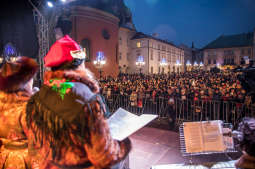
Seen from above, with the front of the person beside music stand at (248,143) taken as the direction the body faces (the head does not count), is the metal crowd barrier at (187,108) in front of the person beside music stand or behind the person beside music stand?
in front

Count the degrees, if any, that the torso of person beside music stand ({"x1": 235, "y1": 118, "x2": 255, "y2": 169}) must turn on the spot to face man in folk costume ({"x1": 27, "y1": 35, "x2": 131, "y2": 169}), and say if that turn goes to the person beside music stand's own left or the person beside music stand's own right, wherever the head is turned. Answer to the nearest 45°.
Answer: approximately 90° to the person beside music stand's own left

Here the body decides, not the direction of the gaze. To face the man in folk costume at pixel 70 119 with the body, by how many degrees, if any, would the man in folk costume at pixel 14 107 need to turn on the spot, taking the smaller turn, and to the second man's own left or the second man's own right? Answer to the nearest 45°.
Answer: approximately 135° to the second man's own right

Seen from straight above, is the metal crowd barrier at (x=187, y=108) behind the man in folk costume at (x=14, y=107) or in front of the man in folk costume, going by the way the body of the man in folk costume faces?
in front

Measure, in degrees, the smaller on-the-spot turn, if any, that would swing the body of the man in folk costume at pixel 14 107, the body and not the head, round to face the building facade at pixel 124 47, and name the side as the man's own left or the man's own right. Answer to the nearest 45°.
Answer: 0° — they already face it

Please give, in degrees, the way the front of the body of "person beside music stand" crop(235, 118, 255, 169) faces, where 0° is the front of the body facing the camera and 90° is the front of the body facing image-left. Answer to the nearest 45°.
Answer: approximately 135°

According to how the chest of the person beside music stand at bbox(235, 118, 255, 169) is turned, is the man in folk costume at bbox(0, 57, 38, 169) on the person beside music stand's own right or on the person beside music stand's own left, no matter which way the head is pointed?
on the person beside music stand's own left

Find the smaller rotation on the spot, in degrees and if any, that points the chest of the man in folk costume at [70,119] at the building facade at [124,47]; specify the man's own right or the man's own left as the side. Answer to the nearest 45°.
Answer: approximately 45° to the man's own left

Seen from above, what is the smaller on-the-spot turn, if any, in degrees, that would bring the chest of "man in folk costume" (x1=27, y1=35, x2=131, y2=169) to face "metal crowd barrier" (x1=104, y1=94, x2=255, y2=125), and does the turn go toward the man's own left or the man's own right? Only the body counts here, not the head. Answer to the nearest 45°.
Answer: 0° — they already face it

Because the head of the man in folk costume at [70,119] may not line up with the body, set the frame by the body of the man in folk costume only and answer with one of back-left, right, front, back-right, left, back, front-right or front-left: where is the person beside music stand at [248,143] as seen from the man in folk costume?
front-right

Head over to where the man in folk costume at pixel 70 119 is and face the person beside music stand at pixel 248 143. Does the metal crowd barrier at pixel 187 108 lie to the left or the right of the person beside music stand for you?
left

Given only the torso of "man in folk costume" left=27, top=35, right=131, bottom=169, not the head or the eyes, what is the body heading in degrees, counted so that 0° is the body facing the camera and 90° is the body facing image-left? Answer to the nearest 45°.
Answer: approximately 225°

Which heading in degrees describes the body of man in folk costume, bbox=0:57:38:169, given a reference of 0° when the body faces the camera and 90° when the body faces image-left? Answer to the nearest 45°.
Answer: approximately 225°
